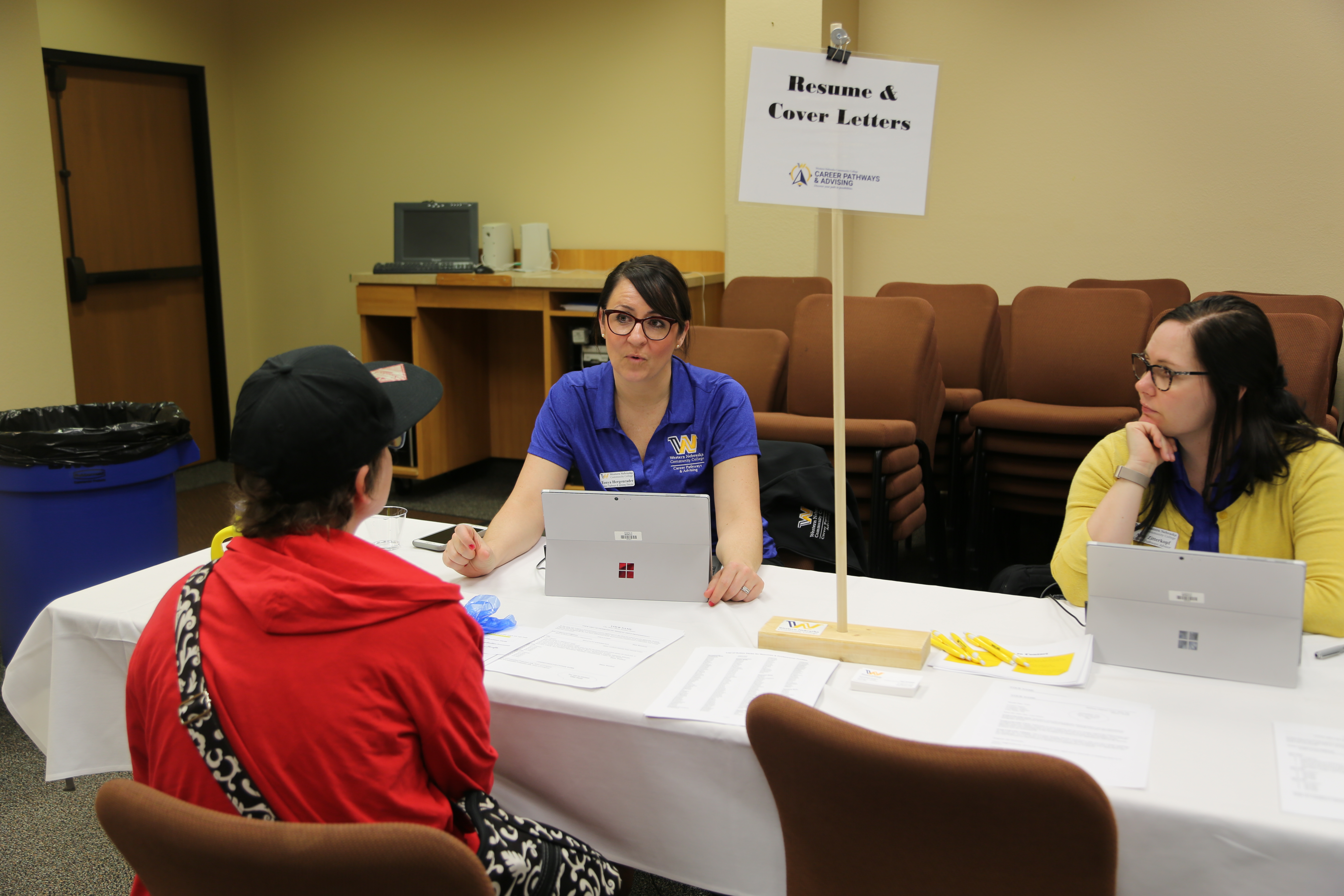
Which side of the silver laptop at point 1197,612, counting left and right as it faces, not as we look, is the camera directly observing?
back

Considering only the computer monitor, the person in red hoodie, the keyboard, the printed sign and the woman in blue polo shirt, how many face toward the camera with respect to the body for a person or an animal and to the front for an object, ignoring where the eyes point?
4

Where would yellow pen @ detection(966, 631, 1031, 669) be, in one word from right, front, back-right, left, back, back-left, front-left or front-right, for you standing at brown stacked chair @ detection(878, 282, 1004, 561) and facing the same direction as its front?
front-left

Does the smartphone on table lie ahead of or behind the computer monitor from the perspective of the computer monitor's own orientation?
ahead

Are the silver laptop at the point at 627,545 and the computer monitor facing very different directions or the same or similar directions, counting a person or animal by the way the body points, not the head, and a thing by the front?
very different directions

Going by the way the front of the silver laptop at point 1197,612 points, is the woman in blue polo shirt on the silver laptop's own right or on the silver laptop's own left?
on the silver laptop's own left

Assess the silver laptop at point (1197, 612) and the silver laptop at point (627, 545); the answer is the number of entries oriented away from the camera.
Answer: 2

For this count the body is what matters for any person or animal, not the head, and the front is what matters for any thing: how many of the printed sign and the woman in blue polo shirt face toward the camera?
2

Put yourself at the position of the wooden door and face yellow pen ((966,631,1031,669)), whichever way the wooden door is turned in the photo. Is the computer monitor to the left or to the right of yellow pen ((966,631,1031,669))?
left

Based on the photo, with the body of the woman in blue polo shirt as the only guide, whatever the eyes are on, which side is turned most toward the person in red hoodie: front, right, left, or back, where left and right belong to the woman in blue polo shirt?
front

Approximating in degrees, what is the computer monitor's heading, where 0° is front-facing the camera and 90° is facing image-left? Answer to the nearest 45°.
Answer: approximately 0°

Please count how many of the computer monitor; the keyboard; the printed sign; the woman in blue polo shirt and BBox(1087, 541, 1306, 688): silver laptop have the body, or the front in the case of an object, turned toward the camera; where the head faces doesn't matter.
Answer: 4

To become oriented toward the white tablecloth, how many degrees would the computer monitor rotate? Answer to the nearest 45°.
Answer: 0° — it already faces it

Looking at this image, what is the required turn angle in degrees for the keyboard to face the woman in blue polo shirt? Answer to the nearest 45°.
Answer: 0° — it already faces them

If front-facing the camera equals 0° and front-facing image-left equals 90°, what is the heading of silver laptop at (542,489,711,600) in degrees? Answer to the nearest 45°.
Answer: approximately 180°

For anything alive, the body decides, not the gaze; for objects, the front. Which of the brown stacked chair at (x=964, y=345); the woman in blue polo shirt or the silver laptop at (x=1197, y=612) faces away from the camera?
the silver laptop
